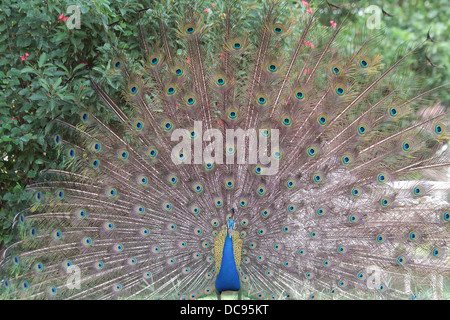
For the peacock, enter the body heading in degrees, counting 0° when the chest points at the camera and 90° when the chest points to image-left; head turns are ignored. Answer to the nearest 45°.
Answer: approximately 0°

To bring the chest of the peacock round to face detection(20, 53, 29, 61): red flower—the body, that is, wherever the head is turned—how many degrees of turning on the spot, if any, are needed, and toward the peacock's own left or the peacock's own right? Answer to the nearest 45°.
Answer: approximately 90° to the peacock's own right
